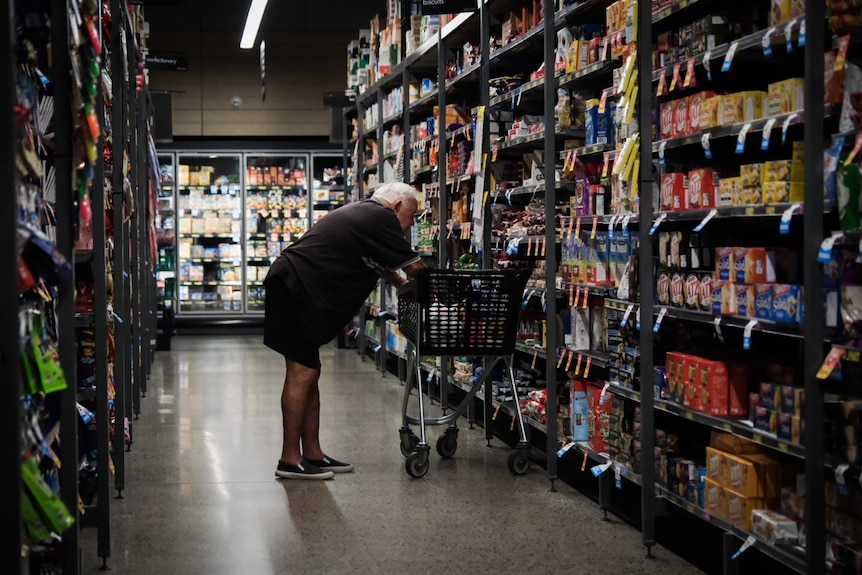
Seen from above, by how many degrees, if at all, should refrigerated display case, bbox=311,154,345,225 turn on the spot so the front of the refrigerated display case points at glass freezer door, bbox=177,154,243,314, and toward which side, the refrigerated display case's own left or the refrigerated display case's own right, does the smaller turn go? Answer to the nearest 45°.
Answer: approximately 90° to the refrigerated display case's own right

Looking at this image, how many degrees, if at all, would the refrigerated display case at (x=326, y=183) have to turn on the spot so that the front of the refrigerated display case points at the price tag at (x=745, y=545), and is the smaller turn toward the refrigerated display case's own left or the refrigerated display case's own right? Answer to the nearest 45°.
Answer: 0° — it already faces it

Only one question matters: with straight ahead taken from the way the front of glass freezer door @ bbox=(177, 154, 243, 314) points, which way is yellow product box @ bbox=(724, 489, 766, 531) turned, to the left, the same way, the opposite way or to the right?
to the right

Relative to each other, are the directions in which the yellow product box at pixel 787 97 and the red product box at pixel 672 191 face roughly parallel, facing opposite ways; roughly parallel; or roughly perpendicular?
roughly parallel

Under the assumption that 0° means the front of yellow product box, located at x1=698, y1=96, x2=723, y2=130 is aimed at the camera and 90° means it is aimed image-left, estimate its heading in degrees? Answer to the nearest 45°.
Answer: approximately 45°

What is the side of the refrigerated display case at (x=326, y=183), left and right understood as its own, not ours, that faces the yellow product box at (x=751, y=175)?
front

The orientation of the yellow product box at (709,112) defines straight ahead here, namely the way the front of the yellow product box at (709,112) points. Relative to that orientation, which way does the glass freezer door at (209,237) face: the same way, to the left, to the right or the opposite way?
to the left

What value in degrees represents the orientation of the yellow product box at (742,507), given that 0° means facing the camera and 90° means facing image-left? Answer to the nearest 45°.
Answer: approximately 45°

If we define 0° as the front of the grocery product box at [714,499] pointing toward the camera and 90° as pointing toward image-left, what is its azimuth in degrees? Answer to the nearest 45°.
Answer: approximately 45°

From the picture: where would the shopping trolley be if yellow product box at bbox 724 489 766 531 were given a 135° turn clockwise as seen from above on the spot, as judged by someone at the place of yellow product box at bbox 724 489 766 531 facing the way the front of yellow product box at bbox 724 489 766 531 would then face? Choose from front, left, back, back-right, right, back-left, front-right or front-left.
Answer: front-left

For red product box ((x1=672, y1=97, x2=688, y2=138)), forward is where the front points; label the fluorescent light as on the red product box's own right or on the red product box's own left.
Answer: on the red product box's own right

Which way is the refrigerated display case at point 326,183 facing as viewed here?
toward the camera

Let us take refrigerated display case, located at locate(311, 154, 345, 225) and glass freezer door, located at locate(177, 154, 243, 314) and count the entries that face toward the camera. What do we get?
2
